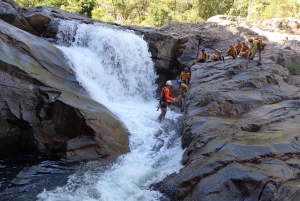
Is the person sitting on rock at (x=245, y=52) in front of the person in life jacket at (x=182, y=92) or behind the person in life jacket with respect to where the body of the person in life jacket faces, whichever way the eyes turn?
behind

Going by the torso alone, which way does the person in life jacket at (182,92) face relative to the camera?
to the viewer's left

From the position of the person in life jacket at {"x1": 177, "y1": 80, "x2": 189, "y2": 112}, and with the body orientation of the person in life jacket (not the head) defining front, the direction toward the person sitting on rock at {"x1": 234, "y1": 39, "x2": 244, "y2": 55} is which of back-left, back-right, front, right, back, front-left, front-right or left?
back-right
